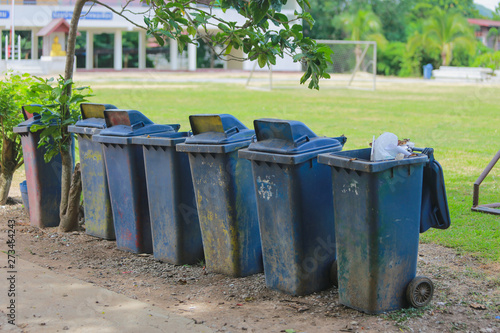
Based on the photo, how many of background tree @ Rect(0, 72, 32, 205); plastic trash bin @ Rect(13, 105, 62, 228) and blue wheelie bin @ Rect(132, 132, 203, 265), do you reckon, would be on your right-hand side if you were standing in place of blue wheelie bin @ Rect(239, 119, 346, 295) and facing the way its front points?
3

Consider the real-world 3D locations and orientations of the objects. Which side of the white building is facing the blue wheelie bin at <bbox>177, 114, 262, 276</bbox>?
front

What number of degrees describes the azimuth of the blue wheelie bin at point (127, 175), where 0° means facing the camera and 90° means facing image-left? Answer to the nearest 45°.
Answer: approximately 45°

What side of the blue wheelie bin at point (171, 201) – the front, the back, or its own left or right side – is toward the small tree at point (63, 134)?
right

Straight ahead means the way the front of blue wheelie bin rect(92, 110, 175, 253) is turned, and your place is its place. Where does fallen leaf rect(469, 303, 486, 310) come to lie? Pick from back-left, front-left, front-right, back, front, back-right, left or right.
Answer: left

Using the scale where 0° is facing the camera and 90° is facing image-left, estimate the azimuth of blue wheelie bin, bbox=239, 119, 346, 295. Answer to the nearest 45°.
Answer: approximately 45°

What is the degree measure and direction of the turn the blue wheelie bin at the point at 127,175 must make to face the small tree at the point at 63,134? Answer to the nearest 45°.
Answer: approximately 90° to its right

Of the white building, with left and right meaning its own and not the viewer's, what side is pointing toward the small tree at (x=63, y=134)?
front

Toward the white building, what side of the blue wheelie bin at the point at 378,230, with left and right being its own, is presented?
right

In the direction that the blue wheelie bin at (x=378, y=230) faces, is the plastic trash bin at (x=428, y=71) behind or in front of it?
behind

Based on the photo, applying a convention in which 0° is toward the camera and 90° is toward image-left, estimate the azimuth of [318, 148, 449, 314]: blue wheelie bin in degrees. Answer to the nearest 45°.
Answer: approximately 45°
